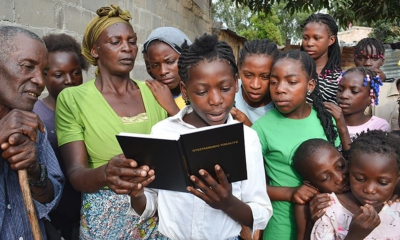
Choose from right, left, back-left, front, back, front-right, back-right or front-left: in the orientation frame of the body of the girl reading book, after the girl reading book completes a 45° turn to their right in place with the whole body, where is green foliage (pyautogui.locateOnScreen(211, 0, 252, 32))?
back-right

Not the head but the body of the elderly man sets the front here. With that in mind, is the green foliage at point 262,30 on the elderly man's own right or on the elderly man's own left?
on the elderly man's own left

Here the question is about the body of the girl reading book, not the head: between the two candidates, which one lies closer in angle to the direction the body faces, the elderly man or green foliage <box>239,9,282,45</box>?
the elderly man

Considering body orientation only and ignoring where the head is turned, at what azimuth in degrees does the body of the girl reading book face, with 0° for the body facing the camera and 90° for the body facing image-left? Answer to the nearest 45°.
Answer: approximately 0°

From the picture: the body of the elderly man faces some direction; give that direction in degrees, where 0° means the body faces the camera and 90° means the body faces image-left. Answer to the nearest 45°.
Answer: approximately 315°

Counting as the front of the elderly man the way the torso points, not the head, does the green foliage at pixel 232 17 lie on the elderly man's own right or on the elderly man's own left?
on the elderly man's own left

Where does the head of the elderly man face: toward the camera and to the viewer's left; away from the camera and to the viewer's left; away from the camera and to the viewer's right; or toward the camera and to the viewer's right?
toward the camera and to the viewer's right

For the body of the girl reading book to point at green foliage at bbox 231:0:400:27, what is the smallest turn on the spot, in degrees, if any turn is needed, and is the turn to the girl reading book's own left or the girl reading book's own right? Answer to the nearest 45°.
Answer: approximately 180°
